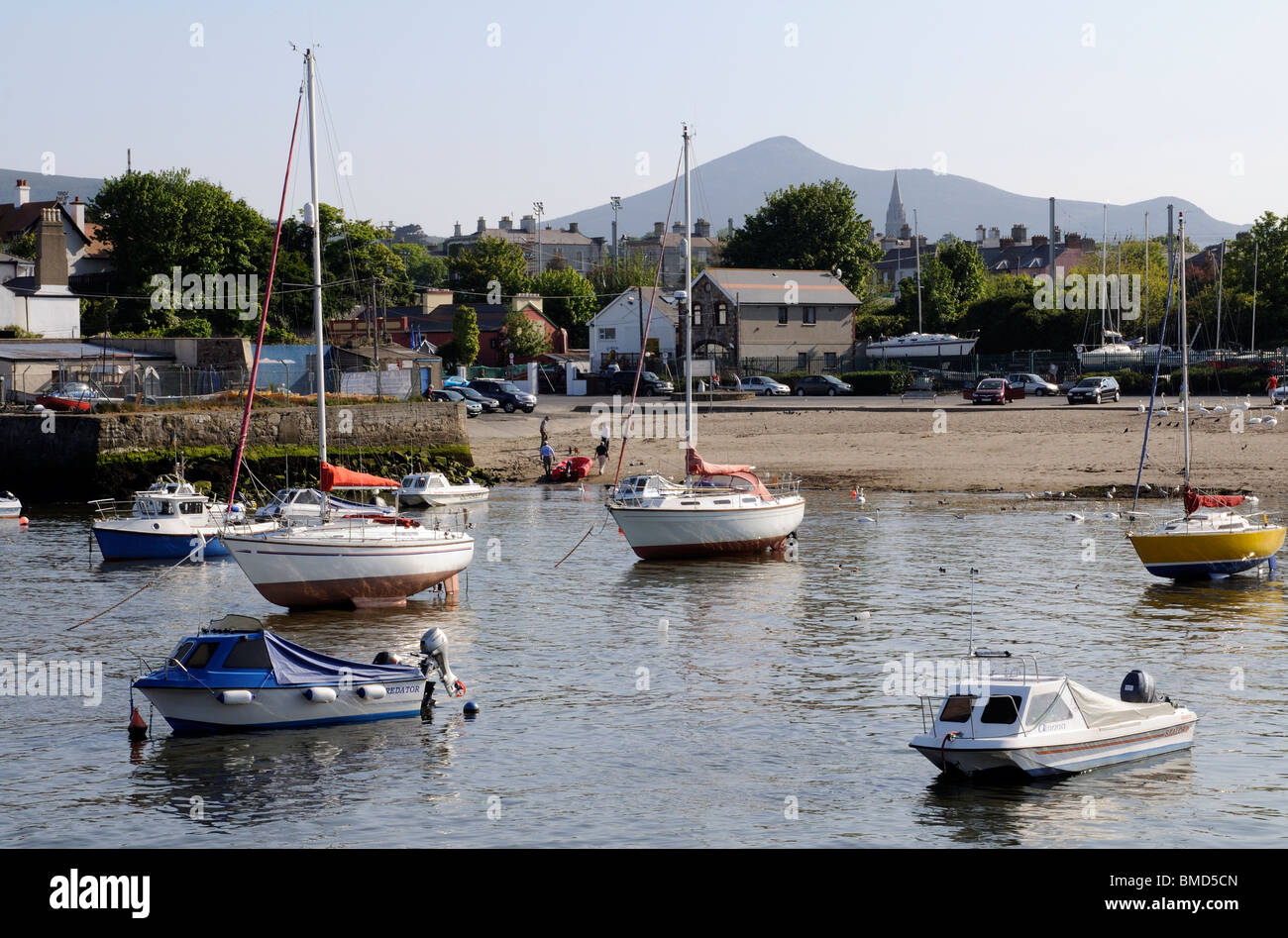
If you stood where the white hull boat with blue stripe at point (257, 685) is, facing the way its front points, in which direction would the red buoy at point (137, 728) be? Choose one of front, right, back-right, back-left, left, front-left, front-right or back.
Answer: front

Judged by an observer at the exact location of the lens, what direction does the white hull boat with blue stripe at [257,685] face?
facing to the left of the viewer

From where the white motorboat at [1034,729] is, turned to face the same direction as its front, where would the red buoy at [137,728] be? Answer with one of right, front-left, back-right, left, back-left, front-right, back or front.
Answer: front-right

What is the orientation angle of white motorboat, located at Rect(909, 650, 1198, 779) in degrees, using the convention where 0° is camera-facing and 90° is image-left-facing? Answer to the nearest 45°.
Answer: approximately 45°

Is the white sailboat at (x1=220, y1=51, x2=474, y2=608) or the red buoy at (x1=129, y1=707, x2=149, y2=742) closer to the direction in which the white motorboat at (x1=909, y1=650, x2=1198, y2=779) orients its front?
the red buoy

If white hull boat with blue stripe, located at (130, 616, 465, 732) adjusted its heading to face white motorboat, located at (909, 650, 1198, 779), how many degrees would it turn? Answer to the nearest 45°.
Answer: approximately 135° to its left

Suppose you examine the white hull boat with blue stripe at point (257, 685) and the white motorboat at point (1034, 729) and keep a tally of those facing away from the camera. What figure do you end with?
0

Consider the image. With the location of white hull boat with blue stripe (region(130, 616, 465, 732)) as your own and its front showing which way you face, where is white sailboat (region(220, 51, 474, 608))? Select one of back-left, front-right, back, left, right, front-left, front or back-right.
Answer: right

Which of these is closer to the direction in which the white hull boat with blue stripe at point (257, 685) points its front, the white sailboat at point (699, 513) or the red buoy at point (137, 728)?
the red buoy
